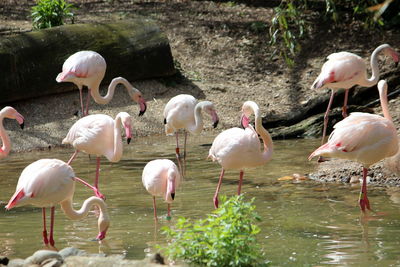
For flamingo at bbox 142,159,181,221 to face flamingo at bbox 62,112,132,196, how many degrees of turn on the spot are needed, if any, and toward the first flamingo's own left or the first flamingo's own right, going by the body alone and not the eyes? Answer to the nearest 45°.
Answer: approximately 180°

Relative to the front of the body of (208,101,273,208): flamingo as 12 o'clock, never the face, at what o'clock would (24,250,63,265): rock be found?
The rock is roughly at 4 o'clock from the flamingo.

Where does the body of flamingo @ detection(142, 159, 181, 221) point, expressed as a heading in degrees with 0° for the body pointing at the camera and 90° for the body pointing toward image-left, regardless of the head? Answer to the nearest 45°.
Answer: approximately 315°

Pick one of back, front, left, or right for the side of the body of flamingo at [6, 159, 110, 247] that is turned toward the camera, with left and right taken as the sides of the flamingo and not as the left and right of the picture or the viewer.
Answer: right

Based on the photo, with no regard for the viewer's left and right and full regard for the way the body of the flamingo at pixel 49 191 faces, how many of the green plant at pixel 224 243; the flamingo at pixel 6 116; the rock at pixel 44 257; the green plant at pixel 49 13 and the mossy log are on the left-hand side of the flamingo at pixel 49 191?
3

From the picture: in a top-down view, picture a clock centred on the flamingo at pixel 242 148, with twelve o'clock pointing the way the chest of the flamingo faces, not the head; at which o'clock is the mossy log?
The mossy log is roughly at 8 o'clock from the flamingo.

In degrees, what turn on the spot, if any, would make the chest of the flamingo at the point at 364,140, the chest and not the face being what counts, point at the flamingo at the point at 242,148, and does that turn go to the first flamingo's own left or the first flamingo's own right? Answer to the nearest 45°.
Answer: approximately 180°

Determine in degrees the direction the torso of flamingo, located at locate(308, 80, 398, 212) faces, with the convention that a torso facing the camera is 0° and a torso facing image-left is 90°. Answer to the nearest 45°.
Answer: approximately 270°

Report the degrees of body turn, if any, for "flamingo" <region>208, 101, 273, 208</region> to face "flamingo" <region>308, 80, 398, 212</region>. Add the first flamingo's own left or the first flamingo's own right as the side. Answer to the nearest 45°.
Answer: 0° — it already faces it

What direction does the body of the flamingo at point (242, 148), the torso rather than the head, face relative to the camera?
to the viewer's right

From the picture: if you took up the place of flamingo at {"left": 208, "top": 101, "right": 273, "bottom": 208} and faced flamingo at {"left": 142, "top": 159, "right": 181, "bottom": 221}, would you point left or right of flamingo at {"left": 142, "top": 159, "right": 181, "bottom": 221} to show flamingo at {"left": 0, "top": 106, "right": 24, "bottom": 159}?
right

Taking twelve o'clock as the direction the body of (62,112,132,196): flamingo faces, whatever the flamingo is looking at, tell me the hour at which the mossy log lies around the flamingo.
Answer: The mossy log is roughly at 9 o'clock from the flamingo.
